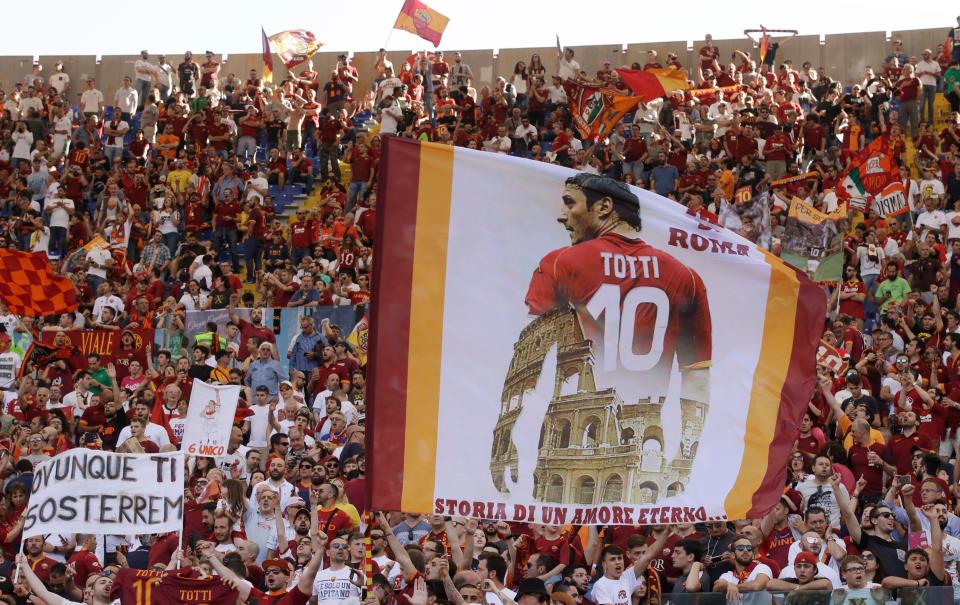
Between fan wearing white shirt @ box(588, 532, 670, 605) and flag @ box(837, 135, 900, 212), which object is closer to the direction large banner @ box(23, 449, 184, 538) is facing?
the fan wearing white shirt

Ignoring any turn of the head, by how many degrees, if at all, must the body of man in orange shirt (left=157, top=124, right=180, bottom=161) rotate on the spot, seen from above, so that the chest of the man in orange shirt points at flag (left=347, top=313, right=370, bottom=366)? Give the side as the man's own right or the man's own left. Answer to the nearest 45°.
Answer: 0° — they already face it

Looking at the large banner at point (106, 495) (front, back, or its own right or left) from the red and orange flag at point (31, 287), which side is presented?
back

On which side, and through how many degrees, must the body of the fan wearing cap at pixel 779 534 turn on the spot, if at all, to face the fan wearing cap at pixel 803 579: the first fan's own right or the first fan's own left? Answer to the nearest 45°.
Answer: approximately 45° to the first fan's own left

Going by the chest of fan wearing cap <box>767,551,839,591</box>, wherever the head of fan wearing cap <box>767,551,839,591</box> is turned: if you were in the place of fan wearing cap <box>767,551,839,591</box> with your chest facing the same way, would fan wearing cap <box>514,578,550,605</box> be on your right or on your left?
on your right

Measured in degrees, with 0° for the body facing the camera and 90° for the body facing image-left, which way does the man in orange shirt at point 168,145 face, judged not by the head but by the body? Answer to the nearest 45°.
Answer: approximately 0°

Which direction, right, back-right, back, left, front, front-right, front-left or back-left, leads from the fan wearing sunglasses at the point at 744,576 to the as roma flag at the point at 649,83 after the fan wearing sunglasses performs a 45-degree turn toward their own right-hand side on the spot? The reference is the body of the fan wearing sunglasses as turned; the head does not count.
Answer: back-right

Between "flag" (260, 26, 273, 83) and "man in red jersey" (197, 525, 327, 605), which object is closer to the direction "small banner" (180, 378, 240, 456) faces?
the man in red jersey

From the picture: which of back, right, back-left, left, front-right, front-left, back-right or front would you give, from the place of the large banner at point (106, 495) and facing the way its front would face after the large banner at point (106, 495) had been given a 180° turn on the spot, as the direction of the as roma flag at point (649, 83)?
front-right

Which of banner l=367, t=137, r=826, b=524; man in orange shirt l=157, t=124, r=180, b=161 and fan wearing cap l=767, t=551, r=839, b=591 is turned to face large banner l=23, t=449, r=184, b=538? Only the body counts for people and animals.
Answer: the man in orange shirt
